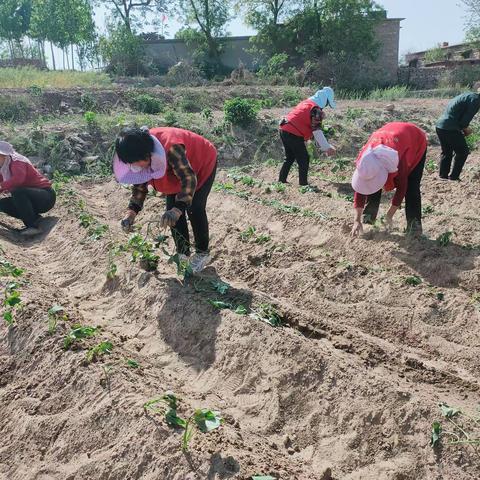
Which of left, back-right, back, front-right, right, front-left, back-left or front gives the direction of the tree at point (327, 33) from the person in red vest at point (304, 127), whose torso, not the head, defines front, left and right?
left

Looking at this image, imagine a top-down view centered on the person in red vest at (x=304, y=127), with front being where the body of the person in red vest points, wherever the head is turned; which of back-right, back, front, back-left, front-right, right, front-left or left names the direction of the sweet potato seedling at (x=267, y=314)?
right

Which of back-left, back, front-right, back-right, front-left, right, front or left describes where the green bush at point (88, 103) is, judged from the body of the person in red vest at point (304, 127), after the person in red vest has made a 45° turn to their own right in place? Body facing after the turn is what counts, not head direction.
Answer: back

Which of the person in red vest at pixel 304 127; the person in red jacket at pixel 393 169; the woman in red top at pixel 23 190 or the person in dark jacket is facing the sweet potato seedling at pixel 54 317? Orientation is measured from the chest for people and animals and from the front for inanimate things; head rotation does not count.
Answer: the person in red jacket at pixel 393 169

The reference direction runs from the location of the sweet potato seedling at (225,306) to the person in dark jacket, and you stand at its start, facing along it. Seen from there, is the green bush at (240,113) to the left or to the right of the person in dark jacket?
left

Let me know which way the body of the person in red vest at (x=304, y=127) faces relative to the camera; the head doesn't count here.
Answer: to the viewer's right

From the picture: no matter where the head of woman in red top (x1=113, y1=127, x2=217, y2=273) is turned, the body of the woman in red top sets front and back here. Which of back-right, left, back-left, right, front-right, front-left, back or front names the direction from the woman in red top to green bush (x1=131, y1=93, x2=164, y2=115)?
back-right

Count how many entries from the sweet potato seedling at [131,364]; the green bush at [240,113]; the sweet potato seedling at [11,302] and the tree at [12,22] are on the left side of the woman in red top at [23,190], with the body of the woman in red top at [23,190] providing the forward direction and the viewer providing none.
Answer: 2

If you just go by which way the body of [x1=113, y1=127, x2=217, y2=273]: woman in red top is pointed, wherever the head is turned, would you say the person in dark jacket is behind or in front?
behind

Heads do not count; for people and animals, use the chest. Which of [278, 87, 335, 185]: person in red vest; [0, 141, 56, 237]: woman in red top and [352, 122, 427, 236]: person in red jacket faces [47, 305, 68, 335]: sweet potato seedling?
[352, 122, 427, 236]: person in red jacket

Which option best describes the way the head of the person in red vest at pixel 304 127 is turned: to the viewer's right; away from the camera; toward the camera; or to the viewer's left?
to the viewer's right

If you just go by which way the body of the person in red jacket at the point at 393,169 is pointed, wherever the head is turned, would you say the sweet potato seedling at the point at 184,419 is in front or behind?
in front

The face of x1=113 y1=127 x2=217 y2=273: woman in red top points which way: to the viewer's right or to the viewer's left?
to the viewer's left

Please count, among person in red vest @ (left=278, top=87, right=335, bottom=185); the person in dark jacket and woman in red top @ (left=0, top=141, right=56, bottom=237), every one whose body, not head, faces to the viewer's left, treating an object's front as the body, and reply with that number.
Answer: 1
